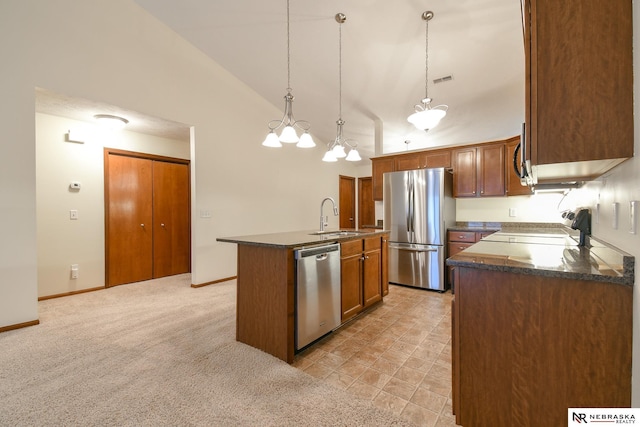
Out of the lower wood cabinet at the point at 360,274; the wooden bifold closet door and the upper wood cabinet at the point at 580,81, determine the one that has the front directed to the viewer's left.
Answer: the upper wood cabinet

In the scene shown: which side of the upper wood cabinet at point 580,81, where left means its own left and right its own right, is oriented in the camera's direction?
left

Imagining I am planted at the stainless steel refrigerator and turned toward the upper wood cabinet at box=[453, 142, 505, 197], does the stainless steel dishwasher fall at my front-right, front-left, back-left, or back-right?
back-right

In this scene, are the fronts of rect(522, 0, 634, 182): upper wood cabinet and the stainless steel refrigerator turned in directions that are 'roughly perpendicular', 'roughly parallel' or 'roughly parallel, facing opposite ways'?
roughly perpendicular

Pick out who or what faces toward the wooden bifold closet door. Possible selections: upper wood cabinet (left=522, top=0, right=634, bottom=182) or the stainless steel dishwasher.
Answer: the upper wood cabinet

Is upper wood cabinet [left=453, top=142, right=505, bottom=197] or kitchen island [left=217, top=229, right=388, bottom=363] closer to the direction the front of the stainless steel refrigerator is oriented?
the kitchen island

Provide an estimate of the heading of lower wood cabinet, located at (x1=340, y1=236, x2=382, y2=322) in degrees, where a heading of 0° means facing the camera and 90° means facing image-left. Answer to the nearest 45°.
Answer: approximately 315°

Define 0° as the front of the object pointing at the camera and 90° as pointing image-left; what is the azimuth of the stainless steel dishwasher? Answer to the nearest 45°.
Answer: approximately 315°
